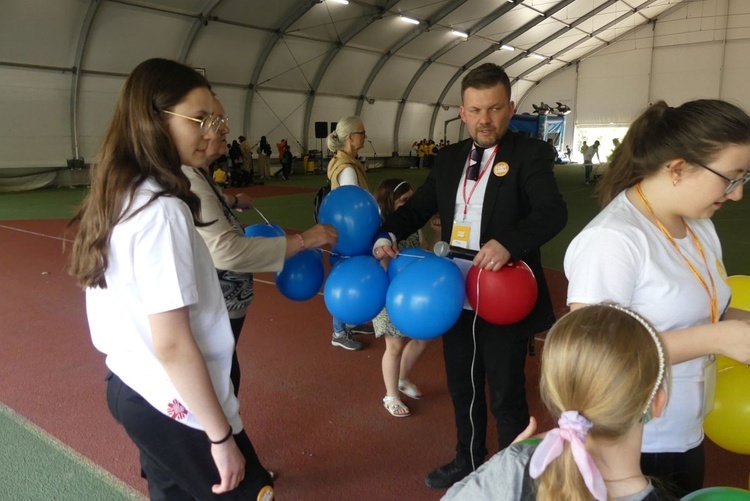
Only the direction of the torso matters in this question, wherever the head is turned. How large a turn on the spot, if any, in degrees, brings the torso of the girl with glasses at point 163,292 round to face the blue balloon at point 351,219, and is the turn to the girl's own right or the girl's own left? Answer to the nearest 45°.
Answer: approximately 45° to the girl's own left

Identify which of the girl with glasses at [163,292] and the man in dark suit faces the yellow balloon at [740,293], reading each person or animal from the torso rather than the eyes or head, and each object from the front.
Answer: the girl with glasses

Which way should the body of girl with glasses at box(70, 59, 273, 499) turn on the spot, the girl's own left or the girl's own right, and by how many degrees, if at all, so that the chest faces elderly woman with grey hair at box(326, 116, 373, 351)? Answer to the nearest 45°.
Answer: approximately 45° to the girl's own left

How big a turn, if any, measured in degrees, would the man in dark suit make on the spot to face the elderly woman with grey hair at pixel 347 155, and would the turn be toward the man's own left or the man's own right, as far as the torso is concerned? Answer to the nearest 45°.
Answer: approximately 90° to the man's own right

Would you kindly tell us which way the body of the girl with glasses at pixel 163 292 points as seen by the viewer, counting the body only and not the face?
to the viewer's right

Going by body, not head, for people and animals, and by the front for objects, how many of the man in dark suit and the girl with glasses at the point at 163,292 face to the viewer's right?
1

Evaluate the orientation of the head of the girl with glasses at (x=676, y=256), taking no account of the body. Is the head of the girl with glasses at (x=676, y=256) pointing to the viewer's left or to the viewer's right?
to the viewer's right

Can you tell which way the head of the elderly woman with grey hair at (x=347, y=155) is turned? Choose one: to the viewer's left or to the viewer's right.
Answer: to the viewer's right
